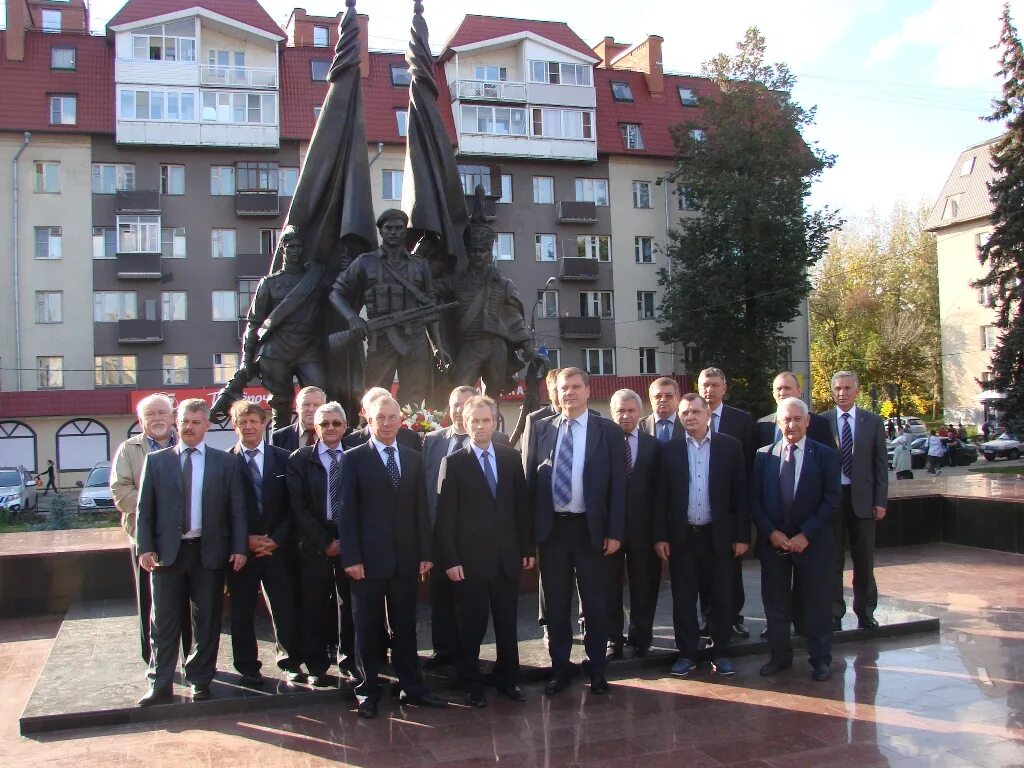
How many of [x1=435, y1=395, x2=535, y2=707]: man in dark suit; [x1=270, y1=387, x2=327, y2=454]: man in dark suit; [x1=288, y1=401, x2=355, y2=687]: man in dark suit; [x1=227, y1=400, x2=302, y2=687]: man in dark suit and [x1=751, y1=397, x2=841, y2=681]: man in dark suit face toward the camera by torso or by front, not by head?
5

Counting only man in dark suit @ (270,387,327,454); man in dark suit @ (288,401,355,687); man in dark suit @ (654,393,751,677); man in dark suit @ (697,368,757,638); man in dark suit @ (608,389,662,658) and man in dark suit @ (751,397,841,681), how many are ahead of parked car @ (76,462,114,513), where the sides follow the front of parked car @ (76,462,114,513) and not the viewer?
6

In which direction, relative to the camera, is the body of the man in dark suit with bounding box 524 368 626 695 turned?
toward the camera

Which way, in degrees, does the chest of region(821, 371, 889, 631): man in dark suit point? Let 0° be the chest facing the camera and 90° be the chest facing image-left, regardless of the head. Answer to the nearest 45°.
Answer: approximately 0°

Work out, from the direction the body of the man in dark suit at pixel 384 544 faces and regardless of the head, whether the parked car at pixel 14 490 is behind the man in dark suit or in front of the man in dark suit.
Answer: behind

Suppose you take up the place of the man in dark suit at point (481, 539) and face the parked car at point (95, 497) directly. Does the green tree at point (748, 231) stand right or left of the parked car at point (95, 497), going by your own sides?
right

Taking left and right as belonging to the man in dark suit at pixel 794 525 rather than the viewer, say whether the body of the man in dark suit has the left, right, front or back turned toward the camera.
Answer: front

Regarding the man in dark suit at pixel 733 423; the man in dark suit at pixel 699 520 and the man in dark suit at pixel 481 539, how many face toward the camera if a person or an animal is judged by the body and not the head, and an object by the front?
3

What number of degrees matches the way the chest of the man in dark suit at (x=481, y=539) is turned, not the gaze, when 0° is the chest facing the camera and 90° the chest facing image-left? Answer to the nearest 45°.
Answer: approximately 0°

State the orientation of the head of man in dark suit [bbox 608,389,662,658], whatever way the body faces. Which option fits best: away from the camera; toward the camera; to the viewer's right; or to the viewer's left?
toward the camera

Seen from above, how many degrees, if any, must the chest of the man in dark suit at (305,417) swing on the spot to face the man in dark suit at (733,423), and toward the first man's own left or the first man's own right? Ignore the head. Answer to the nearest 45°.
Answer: approximately 90° to the first man's own left

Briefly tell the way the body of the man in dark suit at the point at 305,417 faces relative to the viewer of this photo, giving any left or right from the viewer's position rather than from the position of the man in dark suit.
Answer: facing the viewer

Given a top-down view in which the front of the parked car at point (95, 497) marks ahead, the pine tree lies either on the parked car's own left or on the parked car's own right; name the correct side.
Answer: on the parked car's own left

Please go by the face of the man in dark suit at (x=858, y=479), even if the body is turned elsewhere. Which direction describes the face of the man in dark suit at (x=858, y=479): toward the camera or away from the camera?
toward the camera

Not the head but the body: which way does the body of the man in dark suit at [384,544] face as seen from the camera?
toward the camera

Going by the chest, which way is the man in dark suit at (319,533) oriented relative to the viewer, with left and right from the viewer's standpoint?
facing the viewer
